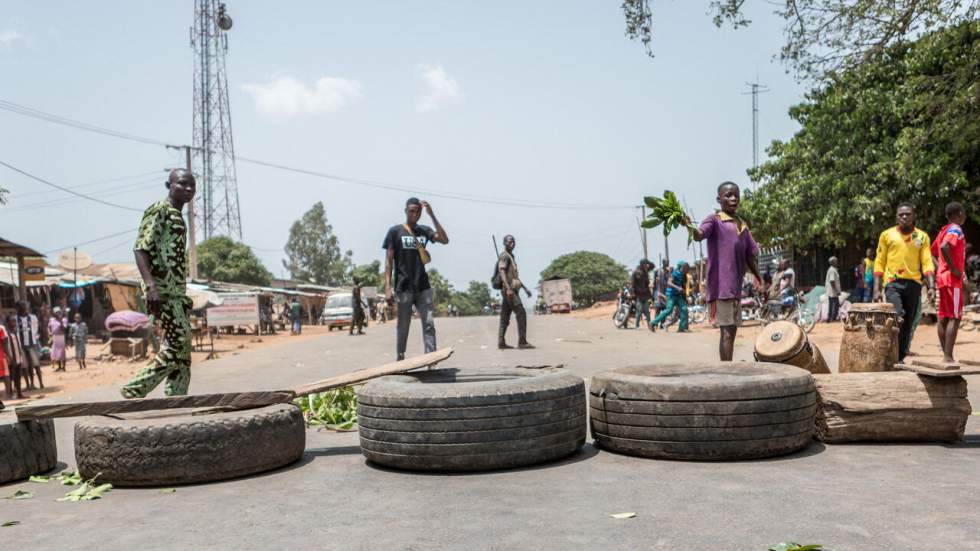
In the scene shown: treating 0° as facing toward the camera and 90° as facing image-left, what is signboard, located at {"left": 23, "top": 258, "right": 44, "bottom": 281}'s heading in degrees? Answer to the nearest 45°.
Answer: approximately 0°

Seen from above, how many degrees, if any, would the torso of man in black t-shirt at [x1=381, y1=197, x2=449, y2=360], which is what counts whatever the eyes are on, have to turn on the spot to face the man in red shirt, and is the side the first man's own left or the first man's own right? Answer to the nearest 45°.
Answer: approximately 90° to the first man's own left

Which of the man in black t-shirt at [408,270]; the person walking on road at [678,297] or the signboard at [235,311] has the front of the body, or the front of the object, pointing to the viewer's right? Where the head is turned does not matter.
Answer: the person walking on road

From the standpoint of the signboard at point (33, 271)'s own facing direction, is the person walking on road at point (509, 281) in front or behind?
in front

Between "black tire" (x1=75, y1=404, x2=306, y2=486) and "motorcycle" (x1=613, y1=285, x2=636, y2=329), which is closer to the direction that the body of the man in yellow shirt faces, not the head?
the black tire

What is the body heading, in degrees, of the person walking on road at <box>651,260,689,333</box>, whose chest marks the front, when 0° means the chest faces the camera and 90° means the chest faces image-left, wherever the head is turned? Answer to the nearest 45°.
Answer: approximately 270°

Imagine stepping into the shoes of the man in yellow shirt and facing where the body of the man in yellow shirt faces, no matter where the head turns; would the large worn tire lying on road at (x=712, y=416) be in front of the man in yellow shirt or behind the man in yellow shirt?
in front

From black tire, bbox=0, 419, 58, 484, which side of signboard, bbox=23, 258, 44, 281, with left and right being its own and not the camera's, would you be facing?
front

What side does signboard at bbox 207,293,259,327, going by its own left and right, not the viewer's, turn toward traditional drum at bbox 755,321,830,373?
front
